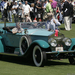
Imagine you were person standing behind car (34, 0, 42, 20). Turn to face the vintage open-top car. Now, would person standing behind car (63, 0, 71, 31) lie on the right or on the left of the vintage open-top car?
left

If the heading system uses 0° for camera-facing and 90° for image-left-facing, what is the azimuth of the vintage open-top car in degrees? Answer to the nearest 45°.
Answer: approximately 315°

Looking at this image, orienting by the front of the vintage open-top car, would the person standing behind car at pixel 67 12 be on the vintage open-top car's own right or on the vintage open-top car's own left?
on the vintage open-top car's own left

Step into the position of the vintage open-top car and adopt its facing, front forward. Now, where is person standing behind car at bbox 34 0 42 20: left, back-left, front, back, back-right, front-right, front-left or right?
back-left
